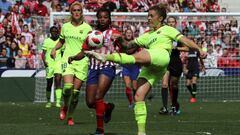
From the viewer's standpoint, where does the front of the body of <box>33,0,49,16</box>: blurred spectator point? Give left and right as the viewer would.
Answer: facing the viewer

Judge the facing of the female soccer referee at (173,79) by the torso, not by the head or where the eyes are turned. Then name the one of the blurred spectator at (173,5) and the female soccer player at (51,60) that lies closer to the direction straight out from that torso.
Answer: the female soccer player

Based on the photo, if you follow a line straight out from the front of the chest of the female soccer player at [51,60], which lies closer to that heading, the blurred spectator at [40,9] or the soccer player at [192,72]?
the soccer player

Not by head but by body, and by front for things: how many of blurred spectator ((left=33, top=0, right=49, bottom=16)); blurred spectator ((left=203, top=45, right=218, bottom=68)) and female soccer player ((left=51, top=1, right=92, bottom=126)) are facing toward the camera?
3

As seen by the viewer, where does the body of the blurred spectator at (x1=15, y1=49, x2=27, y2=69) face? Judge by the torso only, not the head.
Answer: toward the camera

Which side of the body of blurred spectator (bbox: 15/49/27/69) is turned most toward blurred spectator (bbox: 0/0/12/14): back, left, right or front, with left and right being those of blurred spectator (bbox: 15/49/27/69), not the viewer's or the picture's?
back

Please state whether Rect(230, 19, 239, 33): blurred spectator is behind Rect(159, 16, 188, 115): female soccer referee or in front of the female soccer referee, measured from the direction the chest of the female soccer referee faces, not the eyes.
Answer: behind

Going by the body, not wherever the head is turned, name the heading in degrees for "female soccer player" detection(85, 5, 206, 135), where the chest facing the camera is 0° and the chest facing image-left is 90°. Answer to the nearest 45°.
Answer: approximately 45°

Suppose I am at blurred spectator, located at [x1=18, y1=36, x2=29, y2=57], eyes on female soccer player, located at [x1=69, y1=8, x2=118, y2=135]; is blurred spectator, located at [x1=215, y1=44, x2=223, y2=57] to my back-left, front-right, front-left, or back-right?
front-left

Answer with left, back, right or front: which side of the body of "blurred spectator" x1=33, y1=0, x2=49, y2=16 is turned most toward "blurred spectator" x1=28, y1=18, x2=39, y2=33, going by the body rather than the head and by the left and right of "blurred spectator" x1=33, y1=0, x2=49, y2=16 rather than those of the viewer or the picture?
front

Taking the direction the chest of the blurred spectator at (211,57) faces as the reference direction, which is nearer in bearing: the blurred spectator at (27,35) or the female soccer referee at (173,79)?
the female soccer referee

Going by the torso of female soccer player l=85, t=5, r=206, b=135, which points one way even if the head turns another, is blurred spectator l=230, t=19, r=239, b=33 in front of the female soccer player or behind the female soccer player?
behind

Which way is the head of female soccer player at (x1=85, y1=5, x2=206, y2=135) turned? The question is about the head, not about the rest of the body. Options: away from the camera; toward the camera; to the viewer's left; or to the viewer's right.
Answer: to the viewer's left
